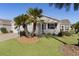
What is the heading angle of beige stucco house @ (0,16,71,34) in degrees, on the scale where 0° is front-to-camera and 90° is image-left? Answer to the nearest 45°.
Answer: approximately 0°

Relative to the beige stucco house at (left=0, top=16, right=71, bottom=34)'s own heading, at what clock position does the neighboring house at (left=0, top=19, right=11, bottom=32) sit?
The neighboring house is roughly at 3 o'clock from the beige stucco house.
